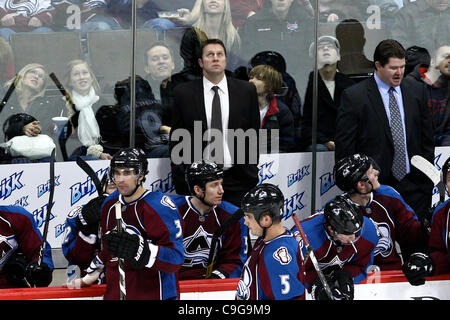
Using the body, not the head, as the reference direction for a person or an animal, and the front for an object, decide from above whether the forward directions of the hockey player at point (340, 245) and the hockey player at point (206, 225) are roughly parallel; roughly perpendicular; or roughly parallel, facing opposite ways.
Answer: roughly parallel

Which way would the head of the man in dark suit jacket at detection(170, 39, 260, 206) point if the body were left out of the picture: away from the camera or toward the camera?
toward the camera

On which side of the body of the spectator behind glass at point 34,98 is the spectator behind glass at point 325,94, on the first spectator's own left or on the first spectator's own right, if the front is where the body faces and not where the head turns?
on the first spectator's own left

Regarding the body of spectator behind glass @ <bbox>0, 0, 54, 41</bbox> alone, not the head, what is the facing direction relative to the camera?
toward the camera

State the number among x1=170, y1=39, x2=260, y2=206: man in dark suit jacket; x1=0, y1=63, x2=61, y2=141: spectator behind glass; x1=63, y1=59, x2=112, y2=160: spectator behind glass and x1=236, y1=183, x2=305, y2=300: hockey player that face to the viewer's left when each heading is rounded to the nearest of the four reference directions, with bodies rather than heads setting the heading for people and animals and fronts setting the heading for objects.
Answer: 1

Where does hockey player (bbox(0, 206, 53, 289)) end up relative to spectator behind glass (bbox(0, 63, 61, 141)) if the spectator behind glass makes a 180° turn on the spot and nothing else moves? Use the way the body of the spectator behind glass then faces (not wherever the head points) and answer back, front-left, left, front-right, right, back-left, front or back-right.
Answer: back

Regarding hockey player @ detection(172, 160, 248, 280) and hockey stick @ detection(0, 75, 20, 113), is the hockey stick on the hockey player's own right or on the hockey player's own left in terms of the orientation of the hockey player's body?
on the hockey player's own right

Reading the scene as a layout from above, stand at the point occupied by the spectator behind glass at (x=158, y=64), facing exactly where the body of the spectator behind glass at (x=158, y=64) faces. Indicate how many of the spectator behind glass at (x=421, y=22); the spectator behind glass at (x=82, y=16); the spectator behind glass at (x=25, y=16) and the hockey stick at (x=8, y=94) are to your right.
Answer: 3

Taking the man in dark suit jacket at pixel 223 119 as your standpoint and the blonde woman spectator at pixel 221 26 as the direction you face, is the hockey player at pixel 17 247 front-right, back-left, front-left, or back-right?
back-left

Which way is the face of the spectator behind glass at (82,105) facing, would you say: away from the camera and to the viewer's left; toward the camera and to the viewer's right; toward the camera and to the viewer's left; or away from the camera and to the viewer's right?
toward the camera and to the viewer's right

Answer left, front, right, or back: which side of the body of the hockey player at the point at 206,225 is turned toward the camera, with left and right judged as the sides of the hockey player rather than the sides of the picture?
front

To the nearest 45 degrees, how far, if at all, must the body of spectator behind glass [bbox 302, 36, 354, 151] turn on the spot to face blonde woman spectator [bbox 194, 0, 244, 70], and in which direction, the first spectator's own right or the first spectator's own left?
approximately 90° to the first spectator's own right

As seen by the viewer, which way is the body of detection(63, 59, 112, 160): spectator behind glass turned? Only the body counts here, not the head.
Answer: toward the camera

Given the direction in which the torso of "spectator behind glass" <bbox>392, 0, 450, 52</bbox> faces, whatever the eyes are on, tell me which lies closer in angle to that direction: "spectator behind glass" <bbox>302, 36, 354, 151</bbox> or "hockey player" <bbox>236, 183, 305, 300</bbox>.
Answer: the hockey player

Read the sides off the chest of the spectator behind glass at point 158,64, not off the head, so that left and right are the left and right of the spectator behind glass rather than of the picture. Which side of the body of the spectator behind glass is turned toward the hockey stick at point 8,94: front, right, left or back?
right

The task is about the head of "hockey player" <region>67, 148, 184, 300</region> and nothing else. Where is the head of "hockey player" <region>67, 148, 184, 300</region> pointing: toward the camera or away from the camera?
toward the camera

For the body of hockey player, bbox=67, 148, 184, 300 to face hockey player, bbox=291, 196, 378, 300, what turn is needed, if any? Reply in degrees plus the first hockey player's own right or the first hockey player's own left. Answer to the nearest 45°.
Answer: approximately 135° to the first hockey player's own left

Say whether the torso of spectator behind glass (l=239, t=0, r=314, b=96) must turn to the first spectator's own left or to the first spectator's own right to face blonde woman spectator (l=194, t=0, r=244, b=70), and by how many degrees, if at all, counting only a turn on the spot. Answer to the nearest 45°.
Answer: approximately 90° to the first spectator's own right
